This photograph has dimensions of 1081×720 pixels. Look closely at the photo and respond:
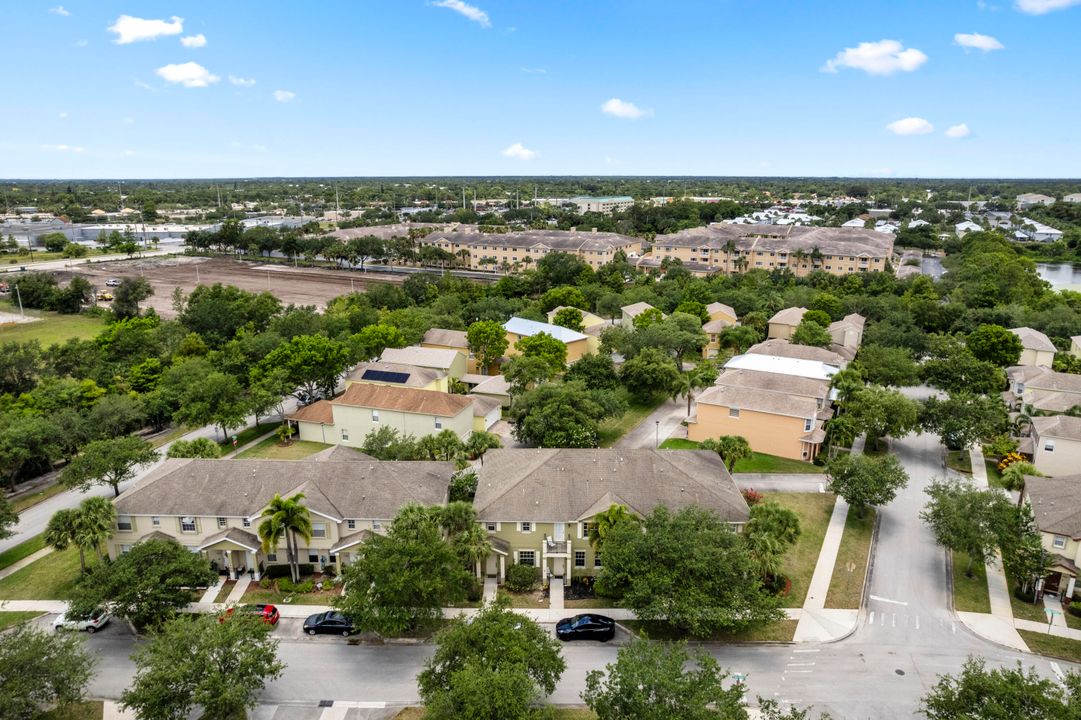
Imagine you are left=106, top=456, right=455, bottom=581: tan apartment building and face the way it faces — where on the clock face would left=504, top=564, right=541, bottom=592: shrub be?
The shrub is roughly at 10 o'clock from the tan apartment building.

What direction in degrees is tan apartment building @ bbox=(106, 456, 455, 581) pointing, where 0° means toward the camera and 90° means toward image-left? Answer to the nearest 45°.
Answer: approximately 0°

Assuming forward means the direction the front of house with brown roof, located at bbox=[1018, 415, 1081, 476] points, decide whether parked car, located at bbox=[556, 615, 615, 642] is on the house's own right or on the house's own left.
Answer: on the house's own left

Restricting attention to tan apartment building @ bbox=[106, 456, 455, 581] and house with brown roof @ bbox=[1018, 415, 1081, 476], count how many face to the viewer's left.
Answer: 1

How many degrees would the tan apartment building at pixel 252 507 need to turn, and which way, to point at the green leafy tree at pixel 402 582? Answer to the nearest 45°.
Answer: approximately 45° to its left

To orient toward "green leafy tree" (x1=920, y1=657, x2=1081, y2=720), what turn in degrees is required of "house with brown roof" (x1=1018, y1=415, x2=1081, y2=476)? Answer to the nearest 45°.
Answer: approximately 90° to its left

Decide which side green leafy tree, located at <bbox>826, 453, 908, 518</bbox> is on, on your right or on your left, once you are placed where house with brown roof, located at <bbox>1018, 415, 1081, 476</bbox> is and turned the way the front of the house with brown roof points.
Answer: on your left

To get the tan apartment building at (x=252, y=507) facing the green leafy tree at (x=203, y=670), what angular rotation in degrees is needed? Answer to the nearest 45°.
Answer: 0° — it already faces it

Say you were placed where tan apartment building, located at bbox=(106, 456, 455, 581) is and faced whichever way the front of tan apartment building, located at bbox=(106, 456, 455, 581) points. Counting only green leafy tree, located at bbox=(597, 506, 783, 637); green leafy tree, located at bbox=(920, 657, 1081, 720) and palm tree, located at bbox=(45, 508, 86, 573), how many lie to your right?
1

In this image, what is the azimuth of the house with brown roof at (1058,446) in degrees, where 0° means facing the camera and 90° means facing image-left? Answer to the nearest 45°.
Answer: approximately 90°

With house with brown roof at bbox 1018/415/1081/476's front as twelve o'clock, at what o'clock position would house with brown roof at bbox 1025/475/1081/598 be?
house with brown roof at bbox 1025/475/1081/598 is roughly at 9 o'clock from house with brown roof at bbox 1018/415/1081/476.

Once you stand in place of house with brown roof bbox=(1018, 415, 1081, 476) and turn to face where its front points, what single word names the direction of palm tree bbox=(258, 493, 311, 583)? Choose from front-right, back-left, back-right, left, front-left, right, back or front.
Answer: front-left
